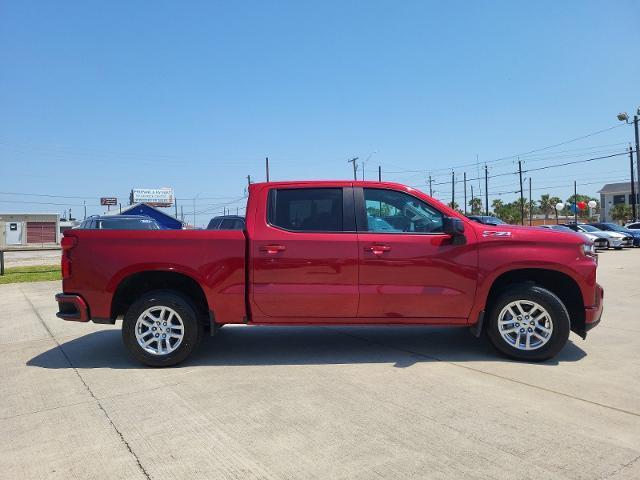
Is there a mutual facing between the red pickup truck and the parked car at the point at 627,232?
no

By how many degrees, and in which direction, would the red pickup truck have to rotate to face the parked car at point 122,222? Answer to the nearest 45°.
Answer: approximately 135° to its left

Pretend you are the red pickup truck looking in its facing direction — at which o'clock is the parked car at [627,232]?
The parked car is roughly at 10 o'clock from the red pickup truck.

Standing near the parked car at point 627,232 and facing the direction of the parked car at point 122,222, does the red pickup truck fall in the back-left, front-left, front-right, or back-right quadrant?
front-left

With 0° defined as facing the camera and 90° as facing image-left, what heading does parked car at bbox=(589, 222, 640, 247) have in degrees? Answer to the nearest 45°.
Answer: approximately 315°

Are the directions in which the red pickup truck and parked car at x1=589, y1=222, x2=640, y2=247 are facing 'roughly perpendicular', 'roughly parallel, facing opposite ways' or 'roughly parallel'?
roughly perpendicular

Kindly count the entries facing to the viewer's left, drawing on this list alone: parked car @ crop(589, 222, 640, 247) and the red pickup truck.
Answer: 0

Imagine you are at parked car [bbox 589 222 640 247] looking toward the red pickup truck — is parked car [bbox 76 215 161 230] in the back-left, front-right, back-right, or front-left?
front-right

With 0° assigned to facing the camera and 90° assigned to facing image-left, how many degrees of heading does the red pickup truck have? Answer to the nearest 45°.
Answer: approximately 270°

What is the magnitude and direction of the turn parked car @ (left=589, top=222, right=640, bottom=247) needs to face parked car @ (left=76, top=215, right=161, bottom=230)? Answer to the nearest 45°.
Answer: approximately 90° to its right
